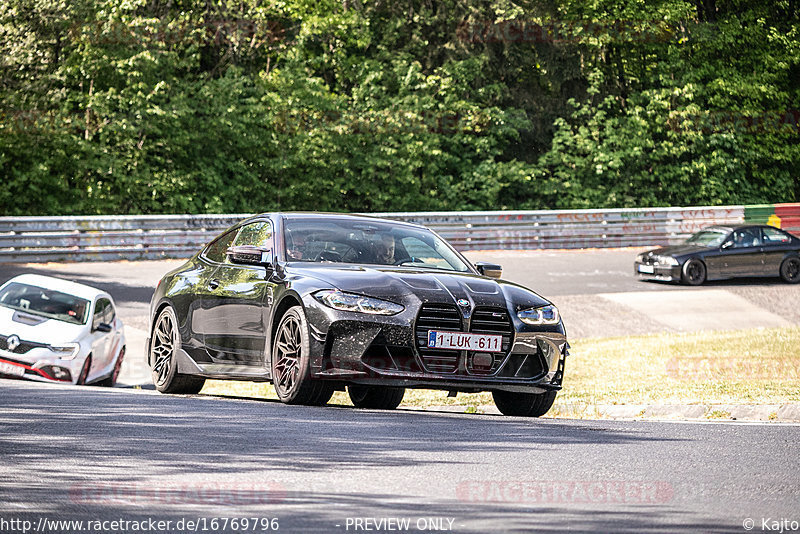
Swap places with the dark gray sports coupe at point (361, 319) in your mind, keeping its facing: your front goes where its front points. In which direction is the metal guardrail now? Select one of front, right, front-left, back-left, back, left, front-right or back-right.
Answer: back-left

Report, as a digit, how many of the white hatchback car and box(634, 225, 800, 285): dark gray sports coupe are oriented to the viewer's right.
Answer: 0

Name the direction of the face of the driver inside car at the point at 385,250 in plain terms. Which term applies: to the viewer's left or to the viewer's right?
to the viewer's right

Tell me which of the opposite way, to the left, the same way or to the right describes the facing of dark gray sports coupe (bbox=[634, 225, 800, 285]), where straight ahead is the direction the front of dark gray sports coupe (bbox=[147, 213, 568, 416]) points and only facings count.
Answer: to the right

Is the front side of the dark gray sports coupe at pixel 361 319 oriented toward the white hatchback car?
no

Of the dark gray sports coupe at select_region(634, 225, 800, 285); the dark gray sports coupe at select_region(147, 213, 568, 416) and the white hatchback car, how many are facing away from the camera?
0

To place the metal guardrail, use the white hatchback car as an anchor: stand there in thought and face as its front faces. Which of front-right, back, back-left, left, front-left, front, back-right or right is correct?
back

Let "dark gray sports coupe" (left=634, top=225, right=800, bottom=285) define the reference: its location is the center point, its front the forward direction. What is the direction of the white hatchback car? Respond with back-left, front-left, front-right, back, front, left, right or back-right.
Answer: front

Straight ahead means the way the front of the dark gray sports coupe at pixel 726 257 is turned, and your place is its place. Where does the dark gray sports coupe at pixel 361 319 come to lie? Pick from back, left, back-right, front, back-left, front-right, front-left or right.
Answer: front-left

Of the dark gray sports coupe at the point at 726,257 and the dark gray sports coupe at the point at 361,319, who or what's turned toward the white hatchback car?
the dark gray sports coupe at the point at 726,257

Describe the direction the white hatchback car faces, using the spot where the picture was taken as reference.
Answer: facing the viewer and to the left of the viewer
